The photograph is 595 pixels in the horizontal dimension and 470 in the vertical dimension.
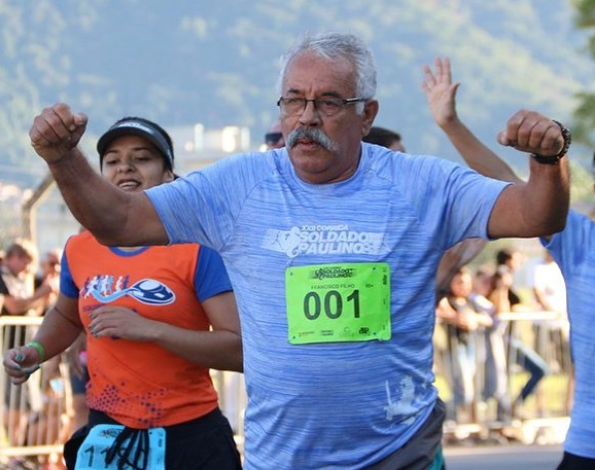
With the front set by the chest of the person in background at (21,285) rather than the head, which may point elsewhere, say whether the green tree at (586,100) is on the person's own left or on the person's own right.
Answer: on the person's own left

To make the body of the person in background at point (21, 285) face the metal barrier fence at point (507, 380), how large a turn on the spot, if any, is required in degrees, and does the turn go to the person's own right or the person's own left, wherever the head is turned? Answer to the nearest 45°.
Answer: approximately 45° to the person's own left

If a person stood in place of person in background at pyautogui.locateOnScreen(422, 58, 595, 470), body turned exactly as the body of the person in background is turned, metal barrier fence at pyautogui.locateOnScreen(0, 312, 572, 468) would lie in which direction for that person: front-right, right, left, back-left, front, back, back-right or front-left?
back

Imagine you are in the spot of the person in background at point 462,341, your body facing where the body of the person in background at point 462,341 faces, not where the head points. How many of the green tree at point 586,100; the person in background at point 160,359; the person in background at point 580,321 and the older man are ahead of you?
3

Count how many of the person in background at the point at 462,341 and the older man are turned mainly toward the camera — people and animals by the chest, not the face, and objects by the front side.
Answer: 2

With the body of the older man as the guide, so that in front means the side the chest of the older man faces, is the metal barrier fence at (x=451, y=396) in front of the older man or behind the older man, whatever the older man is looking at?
behind

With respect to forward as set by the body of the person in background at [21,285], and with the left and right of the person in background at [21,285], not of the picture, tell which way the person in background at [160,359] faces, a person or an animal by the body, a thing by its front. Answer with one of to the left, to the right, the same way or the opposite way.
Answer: to the right

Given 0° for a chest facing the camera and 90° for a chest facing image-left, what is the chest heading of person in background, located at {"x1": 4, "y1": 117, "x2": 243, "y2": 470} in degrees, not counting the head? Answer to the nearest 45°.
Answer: approximately 45°
